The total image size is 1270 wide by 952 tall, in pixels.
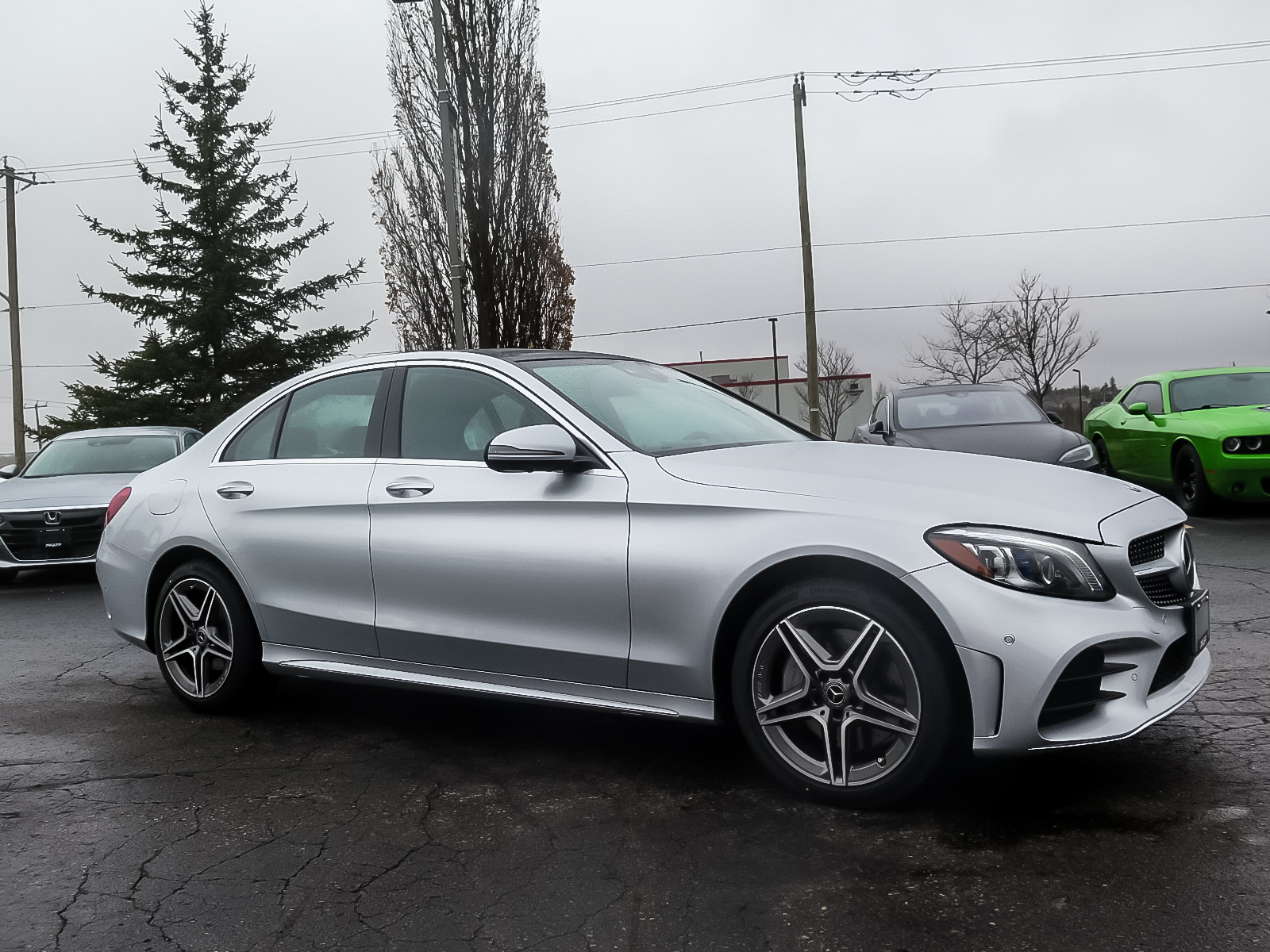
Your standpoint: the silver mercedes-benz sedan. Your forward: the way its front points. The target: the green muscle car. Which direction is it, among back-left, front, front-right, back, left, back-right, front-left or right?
left

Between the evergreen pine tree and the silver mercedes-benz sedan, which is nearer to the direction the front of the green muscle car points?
the silver mercedes-benz sedan

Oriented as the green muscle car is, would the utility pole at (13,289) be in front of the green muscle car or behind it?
behind

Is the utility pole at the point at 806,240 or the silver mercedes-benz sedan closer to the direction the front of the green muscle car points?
the silver mercedes-benz sedan

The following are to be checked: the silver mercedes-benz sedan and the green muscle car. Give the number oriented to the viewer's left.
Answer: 0

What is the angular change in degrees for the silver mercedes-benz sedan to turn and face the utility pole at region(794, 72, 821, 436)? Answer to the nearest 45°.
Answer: approximately 135° to its left

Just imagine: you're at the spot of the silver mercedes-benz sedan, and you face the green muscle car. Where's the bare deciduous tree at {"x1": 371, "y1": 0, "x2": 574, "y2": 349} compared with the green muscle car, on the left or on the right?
left

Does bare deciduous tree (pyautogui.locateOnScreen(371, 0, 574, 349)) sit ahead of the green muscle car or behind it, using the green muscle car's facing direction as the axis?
behind

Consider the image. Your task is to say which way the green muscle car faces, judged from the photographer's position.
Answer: facing the viewer and to the right of the viewer

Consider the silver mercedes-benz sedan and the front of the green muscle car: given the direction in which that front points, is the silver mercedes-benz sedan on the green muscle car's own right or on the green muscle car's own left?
on the green muscle car's own right

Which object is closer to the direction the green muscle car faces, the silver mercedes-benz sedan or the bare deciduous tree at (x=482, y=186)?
the silver mercedes-benz sedan

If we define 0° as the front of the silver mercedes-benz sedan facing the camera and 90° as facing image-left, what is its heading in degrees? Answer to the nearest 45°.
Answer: approximately 315°

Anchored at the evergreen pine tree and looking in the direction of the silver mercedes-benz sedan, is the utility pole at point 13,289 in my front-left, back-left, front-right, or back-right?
back-right

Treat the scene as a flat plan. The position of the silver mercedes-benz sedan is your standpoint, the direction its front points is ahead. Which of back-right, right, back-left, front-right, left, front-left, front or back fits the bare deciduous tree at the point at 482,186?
back-left

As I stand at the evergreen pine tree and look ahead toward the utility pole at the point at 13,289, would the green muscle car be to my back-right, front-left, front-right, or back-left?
back-left
